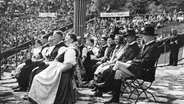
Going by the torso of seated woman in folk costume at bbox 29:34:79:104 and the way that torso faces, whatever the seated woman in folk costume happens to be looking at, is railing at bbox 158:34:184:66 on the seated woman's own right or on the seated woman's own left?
on the seated woman's own right

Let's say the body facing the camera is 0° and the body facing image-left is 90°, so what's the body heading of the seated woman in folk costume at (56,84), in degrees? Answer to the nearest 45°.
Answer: approximately 90°

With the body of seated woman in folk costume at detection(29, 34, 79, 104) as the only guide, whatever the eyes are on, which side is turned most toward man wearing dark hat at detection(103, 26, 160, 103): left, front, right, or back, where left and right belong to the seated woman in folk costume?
back

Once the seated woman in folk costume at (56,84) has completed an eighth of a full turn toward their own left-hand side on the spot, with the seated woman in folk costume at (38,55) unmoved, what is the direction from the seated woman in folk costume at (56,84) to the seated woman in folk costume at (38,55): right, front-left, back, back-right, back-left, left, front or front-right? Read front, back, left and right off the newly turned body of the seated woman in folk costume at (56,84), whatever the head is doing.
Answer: back-right

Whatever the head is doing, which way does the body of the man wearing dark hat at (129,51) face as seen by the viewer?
to the viewer's left

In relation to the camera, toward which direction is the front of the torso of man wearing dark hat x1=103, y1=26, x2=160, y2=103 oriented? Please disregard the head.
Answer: to the viewer's left

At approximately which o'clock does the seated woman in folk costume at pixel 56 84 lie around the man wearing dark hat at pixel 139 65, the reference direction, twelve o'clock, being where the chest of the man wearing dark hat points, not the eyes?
The seated woman in folk costume is roughly at 11 o'clock from the man wearing dark hat.

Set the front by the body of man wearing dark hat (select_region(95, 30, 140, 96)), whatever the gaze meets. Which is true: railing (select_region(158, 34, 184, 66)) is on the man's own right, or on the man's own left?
on the man's own right

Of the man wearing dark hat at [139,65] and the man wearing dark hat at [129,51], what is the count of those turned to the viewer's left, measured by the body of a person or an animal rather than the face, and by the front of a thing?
2
